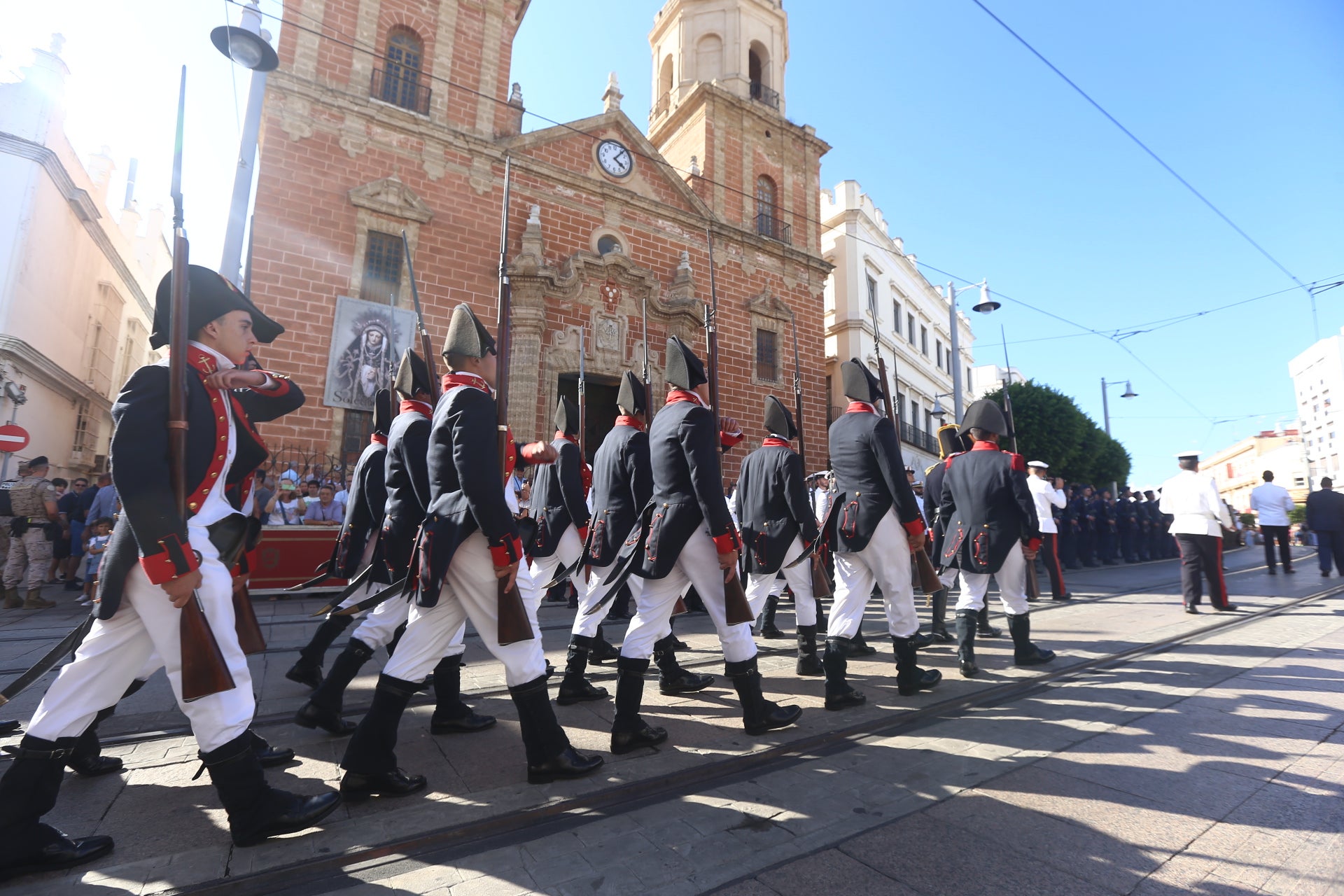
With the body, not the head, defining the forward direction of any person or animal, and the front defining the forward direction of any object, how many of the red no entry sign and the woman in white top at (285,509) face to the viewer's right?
0

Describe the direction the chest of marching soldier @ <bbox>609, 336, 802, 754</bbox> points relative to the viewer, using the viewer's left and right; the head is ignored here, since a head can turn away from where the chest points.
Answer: facing away from the viewer and to the right of the viewer

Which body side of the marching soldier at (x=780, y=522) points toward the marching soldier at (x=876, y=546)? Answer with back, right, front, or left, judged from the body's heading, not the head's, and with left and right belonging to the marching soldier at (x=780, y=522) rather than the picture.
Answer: right

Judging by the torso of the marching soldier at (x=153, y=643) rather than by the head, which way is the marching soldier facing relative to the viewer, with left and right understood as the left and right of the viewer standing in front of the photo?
facing to the right of the viewer

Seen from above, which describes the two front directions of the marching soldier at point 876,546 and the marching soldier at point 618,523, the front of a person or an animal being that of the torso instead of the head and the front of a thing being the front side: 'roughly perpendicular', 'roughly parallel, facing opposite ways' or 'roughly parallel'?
roughly parallel

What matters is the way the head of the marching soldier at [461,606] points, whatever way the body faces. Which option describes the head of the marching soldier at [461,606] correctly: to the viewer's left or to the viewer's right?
to the viewer's right

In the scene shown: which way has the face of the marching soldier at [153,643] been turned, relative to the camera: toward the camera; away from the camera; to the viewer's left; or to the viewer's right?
to the viewer's right

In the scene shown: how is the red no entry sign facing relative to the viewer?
toward the camera

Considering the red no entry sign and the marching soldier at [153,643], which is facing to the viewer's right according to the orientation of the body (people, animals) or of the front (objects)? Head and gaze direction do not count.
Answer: the marching soldier

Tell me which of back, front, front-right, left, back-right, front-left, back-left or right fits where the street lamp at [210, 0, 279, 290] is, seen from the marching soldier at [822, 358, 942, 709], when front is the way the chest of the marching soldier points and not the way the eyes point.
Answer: back-left

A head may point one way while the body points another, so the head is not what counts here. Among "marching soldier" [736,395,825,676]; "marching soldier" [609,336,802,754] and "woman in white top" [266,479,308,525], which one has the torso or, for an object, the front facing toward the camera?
the woman in white top

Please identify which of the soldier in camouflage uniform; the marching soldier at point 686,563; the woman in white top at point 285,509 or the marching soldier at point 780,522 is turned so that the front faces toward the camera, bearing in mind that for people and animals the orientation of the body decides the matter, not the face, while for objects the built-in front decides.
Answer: the woman in white top

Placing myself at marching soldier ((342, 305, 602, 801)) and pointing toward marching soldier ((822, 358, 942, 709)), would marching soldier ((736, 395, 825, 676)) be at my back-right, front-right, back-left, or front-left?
front-left

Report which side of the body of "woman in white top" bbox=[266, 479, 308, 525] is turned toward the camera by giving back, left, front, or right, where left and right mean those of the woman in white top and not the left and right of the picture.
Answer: front

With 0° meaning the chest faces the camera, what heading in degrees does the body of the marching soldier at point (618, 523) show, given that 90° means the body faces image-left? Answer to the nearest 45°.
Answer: approximately 225°

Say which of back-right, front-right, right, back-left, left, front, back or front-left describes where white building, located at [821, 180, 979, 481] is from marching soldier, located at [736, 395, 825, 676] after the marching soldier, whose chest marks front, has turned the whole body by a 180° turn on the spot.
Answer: back-right
